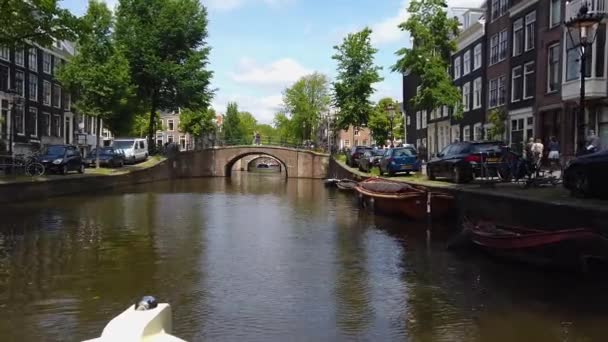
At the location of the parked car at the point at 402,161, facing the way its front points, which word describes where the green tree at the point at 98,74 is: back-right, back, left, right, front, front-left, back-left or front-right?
front-left

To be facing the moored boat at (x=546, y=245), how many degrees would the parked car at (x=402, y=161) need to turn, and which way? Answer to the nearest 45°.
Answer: approximately 135° to its left

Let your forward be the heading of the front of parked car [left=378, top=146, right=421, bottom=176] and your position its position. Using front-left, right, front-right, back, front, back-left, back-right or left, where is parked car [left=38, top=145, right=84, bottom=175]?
front-left

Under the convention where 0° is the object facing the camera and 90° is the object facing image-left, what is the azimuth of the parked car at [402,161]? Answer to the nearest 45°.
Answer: approximately 135°

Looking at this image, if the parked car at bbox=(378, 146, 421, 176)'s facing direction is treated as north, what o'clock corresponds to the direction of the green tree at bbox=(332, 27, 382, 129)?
The green tree is roughly at 1 o'clock from the parked car.

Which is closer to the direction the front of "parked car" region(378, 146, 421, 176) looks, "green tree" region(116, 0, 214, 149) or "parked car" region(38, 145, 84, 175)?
the green tree

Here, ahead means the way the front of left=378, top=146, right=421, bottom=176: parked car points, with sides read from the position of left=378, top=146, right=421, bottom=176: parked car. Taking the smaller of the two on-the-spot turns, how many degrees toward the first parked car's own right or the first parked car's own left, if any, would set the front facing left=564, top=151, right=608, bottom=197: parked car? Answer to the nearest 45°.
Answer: approximately 135° to the first parked car's own left

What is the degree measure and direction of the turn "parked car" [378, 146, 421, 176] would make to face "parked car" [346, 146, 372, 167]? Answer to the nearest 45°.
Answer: approximately 45° to its right

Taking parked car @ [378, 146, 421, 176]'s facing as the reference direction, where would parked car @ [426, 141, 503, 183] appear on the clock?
parked car @ [426, 141, 503, 183] is roughly at 7 o'clock from parked car @ [378, 146, 421, 176].

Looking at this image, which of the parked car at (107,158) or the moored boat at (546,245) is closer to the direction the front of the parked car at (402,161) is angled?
the parked car
